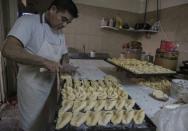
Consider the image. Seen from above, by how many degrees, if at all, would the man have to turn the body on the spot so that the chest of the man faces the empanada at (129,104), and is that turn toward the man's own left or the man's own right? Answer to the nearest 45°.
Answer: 0° — they already face it

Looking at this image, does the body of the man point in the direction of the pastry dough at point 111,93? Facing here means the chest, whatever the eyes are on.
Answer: yes

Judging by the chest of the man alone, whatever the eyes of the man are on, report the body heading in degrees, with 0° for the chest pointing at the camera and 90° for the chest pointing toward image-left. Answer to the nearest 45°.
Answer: approximately 315°

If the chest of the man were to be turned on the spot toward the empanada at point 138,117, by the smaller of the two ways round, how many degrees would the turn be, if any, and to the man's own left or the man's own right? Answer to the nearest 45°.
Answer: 0° — they already face it

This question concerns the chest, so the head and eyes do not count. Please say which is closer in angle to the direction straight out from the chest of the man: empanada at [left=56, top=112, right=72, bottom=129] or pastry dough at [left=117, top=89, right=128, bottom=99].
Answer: the pastry dough

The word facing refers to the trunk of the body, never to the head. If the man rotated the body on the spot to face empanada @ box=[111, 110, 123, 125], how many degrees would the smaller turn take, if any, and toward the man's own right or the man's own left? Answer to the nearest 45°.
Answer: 0° — they already face it

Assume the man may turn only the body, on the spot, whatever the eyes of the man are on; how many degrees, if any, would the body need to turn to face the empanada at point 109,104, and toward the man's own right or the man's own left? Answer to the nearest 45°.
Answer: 0° — they already face it

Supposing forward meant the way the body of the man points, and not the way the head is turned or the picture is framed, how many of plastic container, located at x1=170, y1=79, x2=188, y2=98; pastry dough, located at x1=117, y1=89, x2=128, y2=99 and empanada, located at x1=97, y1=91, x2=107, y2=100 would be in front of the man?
3
